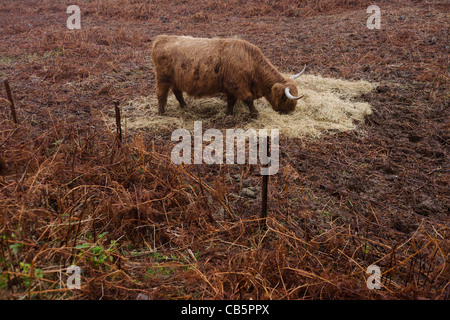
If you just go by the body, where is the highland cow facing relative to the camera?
to the viewer's right
